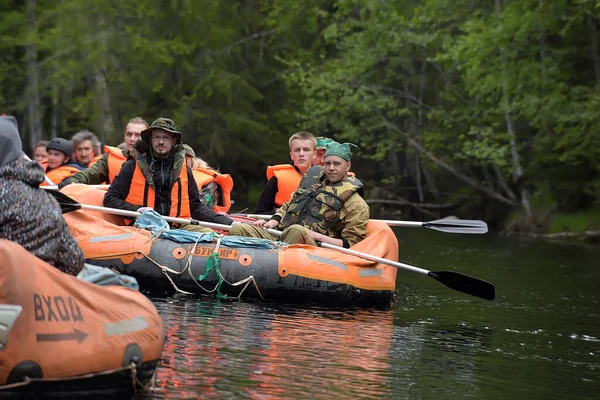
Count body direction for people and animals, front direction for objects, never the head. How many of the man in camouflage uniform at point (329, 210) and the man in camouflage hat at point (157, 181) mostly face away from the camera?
0

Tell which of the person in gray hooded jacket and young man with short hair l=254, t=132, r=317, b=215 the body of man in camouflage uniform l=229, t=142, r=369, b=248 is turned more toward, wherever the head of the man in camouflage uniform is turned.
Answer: the person in gray hooded jacket

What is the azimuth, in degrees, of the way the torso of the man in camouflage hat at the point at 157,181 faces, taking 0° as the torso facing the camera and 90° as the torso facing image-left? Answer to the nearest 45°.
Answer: approximately 0°

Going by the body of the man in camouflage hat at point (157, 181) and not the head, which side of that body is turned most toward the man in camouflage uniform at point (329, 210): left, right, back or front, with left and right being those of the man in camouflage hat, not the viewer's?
left

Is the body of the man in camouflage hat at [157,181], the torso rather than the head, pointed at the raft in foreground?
yes

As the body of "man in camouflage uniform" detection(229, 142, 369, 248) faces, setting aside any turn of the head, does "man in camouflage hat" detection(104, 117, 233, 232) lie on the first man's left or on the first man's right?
on the first man's right
